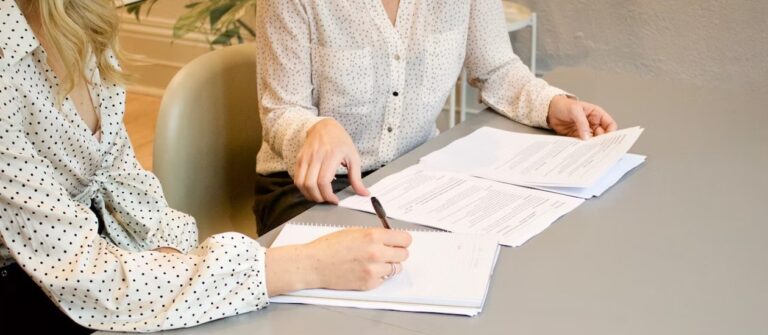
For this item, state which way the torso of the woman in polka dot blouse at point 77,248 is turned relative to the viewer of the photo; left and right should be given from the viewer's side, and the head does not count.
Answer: facing the viewer and to the right of the viewer

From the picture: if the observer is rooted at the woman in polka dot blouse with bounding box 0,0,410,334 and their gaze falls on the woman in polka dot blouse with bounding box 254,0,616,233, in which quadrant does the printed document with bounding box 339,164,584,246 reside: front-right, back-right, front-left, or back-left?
front-right

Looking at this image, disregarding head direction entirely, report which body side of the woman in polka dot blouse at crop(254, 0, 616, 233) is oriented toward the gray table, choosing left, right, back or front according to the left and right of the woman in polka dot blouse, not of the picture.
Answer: front

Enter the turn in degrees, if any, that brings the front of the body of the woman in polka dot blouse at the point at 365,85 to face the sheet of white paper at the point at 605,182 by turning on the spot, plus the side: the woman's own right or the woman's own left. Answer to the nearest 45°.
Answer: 0° — they already face it

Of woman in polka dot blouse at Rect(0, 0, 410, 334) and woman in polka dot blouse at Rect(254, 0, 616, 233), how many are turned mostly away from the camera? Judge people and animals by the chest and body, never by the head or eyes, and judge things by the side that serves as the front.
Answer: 0

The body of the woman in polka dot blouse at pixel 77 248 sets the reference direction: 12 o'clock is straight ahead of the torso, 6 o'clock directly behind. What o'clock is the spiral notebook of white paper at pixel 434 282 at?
The spiral notebook of white paper is roughly at 11 o'clock from the woman in polka dot blouse.

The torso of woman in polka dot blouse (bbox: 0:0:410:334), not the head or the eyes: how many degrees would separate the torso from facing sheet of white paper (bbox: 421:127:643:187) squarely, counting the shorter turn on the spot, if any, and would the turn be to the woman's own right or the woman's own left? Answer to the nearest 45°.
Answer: approximately 45° to the woman's own left

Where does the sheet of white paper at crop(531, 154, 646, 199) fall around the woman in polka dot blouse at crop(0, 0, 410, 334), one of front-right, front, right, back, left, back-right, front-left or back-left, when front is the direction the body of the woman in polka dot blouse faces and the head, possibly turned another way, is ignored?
front-left

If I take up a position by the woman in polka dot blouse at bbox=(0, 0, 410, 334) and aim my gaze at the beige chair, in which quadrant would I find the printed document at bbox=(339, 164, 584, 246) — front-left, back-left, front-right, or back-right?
front-right
